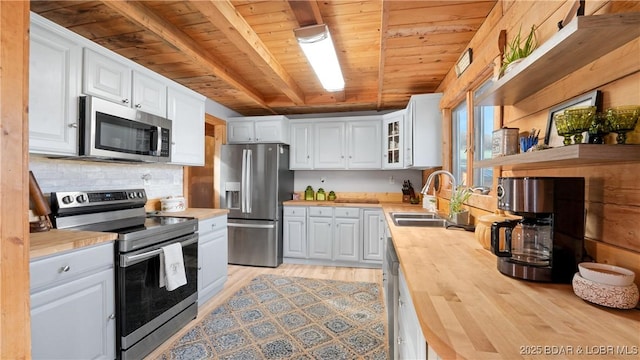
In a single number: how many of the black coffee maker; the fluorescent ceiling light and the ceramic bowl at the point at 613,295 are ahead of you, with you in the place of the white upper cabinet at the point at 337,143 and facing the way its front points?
3

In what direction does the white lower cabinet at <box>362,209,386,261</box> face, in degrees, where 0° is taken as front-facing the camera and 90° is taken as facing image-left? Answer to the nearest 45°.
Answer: approximately 0°

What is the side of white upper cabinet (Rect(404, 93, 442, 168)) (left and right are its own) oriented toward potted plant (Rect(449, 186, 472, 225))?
left

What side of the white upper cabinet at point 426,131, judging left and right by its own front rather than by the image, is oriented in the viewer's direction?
left

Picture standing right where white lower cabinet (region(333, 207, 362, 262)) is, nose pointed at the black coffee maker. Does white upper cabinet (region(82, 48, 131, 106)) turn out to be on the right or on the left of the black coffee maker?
right

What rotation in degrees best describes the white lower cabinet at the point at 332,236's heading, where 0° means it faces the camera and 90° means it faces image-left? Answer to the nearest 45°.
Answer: approximately 0°

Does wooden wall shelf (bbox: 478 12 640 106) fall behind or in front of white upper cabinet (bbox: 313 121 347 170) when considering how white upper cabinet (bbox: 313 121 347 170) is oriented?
in front

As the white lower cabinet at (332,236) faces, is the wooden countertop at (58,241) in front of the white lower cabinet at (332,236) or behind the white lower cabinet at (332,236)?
in front

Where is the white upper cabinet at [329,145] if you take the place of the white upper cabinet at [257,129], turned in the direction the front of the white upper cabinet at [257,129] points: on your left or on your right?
on your left

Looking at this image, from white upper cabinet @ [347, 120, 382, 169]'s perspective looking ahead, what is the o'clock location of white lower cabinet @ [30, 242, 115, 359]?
The white lower cabinet is roughly at 1 o'clock from the white upper cabinet.

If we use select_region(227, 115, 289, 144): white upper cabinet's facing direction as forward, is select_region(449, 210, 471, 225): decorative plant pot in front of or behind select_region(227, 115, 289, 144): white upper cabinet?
in front

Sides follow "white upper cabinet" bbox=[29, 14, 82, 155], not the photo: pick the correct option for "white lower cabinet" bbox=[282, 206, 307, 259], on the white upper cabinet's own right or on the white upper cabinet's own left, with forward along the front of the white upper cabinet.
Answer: on the white upper cabinet's own left
